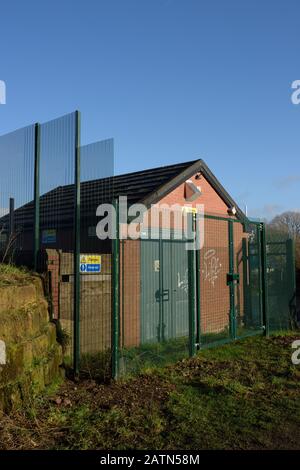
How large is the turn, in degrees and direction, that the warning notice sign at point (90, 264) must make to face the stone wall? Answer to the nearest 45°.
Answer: approximately 45° to its right

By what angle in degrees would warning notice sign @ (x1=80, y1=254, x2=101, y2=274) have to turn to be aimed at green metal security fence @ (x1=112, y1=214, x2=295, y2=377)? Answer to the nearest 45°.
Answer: approximately 135° to its left

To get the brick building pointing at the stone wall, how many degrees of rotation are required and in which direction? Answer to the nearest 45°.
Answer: approximately 90° to its right

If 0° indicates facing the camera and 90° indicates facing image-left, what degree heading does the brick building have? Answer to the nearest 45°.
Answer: approximately 315°
